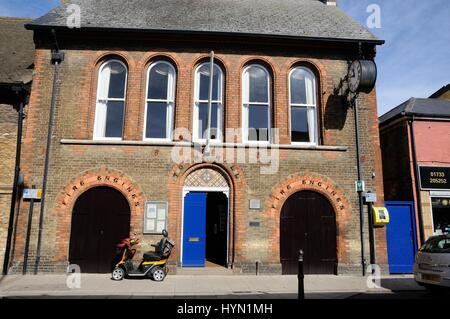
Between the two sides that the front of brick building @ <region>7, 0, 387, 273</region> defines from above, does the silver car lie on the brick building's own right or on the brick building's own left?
on the brick building's own left

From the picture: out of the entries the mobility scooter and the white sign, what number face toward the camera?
1

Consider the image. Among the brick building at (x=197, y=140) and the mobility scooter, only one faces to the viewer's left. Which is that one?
the mobility scooter

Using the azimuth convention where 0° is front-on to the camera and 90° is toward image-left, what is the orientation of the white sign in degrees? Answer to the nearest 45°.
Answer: approximately 0°

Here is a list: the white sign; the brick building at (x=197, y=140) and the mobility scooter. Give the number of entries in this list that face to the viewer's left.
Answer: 1

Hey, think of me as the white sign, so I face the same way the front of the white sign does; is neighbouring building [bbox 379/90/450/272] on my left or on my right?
on my left

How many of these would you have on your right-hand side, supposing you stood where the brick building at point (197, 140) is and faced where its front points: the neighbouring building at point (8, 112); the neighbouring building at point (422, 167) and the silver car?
1

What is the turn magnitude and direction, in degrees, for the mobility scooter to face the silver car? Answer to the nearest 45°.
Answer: approximately 135° to its left

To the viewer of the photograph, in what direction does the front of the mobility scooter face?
facing to the left of the viewer

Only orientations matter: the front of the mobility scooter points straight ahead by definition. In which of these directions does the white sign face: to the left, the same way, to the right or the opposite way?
to the left
